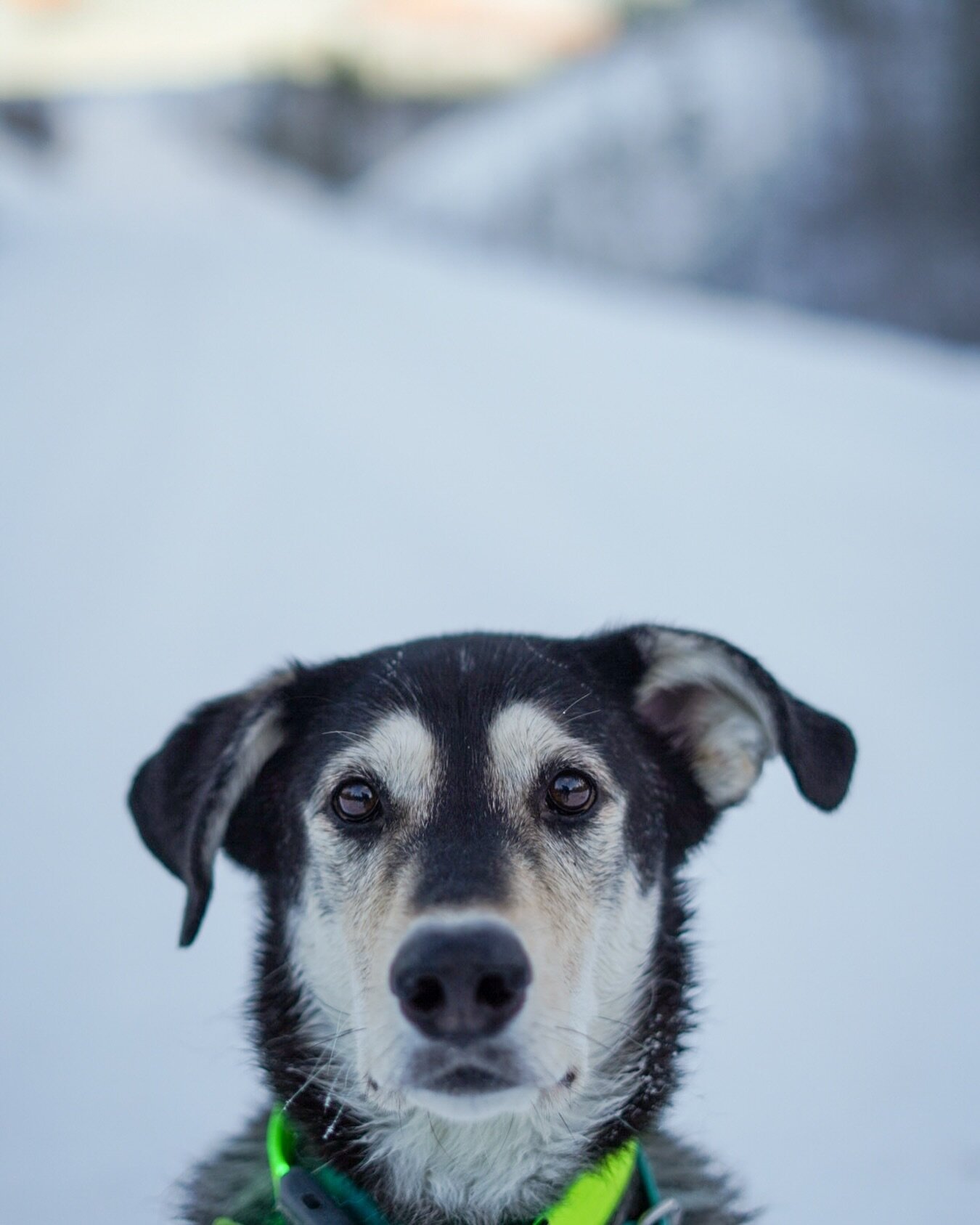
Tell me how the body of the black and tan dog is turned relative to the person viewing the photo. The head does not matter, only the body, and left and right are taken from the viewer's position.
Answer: facing the viewer
